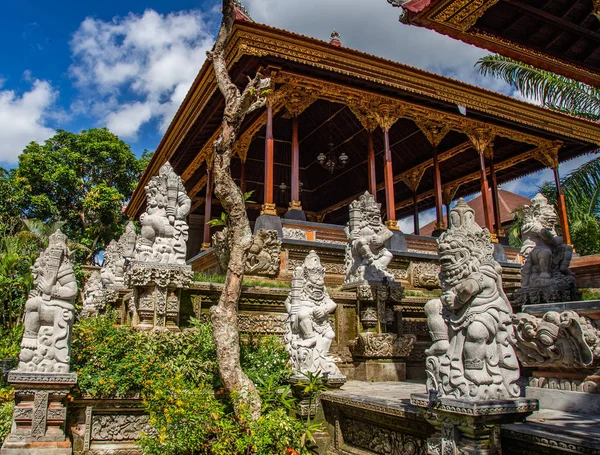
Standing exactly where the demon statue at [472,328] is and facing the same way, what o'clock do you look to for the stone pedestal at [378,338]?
The stone pedestal is roughly at 4 o'clock from the demon statue.

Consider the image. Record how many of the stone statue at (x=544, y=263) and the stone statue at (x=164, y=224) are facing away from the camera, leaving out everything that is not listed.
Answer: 0

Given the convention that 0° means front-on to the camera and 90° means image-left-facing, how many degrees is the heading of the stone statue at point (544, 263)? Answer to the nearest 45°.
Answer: approximately 315°

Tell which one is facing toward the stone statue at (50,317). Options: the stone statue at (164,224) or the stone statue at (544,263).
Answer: the stone statue at (164,224)

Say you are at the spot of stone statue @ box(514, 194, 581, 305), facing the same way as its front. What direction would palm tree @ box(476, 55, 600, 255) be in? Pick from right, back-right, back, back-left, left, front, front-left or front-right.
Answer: back-left

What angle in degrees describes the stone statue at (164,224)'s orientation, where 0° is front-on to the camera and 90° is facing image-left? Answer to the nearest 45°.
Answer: approximately 45°

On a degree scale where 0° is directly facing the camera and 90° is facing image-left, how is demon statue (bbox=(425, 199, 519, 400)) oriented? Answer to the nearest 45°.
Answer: approximately 45°

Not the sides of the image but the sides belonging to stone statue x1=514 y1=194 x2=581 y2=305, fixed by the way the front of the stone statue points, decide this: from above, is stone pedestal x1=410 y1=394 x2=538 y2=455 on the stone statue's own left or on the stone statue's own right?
on the stone statue's own right

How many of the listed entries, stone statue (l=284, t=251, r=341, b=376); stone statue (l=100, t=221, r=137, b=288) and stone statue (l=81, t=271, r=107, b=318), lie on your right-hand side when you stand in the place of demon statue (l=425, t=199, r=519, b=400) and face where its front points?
3

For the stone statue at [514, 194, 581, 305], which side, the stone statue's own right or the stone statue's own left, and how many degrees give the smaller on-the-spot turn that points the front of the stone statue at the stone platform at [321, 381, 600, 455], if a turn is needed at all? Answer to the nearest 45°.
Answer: approximately 45° to the stone statue's own right

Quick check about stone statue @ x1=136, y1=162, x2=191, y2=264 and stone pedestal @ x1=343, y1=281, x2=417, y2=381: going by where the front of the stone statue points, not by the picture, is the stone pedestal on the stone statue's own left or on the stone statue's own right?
on the stone statue's own left

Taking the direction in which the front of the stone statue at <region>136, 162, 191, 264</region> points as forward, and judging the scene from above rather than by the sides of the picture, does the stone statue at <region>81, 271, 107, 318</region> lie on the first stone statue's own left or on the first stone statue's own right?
on the first stone statue's own right

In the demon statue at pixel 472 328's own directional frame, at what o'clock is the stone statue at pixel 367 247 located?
The stone statue is roughly at 4 o'clock from the demon statue.

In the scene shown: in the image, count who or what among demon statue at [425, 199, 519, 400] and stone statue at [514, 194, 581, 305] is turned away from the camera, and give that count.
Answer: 0

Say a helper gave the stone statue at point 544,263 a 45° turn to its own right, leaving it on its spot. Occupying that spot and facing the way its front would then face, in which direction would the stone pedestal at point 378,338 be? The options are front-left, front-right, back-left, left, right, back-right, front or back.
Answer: right

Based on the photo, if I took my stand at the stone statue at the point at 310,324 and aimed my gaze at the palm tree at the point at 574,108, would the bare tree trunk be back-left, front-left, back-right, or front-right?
back-left
